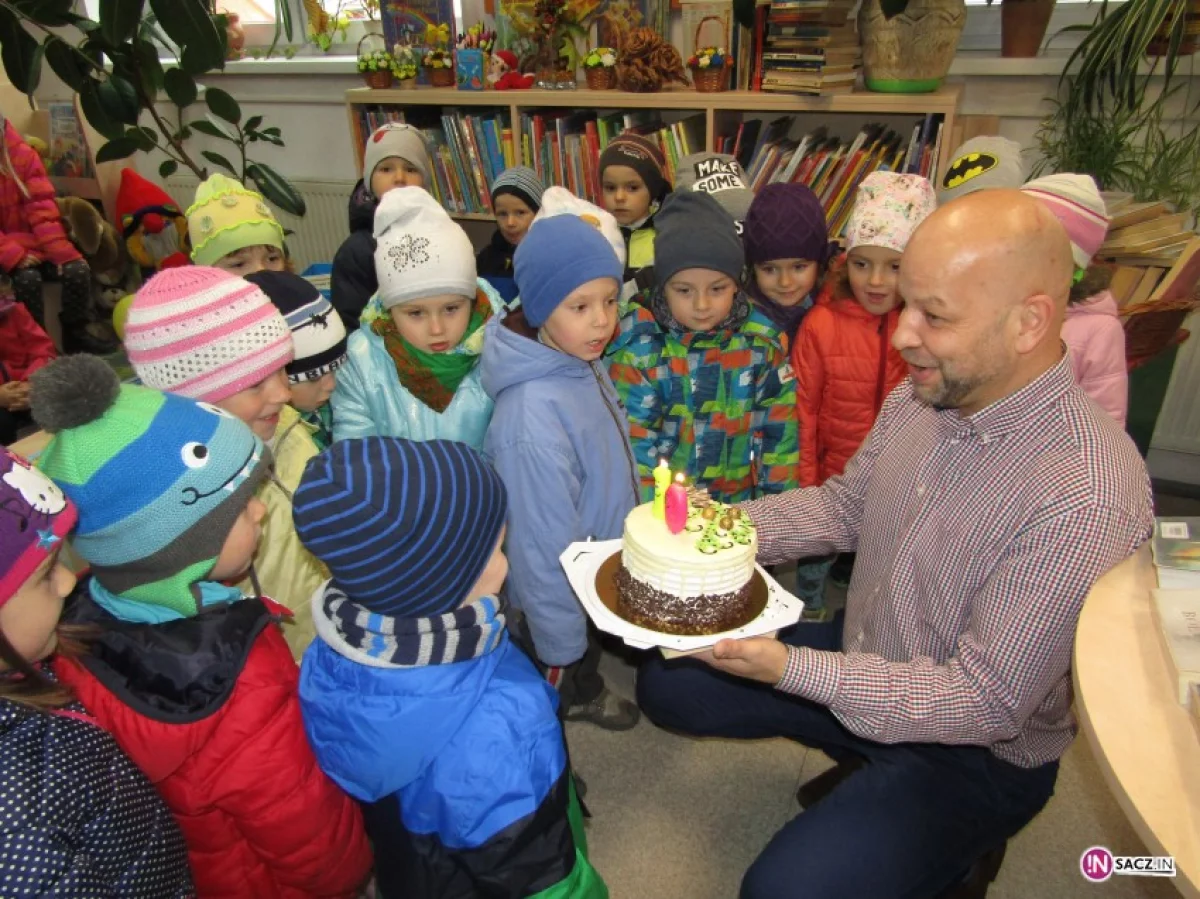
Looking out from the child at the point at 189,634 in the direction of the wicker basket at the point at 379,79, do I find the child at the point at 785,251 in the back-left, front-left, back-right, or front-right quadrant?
front-right

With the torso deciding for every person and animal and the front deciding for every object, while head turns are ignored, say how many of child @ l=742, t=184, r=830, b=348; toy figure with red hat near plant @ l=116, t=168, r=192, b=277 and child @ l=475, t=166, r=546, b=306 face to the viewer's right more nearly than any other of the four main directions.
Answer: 0

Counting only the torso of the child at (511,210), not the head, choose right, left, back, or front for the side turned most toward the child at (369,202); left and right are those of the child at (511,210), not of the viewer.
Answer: right

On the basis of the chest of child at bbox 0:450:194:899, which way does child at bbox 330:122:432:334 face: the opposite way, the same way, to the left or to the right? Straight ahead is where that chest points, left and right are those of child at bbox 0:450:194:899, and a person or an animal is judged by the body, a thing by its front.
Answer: to the right

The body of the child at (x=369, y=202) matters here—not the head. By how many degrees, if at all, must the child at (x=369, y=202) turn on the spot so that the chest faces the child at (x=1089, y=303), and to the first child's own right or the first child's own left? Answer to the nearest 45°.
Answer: approximately 45° to the first child's own left

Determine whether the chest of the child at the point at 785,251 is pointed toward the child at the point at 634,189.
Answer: no

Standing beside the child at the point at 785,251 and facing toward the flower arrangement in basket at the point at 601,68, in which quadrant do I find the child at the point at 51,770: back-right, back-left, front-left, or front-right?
back-left

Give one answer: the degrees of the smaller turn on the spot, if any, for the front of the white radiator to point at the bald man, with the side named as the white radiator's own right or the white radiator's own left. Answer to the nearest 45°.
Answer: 0° — it already faces them

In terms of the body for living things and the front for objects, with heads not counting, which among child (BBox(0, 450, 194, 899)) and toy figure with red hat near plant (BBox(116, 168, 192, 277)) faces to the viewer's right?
the child

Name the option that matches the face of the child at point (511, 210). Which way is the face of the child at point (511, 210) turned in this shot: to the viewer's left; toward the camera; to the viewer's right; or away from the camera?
toward the camera

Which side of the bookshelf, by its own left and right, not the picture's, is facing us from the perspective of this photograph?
front

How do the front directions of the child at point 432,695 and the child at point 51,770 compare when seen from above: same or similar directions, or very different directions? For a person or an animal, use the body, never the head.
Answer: same or similar directions

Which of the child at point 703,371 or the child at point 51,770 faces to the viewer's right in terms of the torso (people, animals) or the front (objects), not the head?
the child at point 51,770

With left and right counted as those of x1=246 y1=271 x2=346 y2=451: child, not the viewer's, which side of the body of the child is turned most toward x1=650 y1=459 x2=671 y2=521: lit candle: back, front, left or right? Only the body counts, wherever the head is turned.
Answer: front

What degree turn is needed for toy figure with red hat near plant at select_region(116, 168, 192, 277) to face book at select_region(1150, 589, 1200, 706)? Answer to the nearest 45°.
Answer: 0° — it already faces it

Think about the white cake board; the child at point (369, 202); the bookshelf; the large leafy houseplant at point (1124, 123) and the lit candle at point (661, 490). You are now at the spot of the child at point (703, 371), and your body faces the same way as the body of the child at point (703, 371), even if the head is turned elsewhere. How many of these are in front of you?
2

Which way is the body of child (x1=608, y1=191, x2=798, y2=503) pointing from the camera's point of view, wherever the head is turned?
toward the camera

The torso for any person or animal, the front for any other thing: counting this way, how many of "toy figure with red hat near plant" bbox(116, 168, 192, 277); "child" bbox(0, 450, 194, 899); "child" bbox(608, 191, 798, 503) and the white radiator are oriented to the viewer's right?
1

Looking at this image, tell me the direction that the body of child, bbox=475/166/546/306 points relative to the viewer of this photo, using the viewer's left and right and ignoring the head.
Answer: facing the viewer

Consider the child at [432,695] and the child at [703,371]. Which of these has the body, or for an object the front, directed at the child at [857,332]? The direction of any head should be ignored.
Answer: the child at [432,695]

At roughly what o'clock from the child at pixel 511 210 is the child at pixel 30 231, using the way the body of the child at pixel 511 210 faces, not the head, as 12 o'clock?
the child at pixel 30 231 is roughly at 4 o'clock from the child at pixel 511 210.

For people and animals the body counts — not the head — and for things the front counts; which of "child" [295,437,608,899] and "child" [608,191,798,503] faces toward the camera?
"child" [608,191,798,503]
